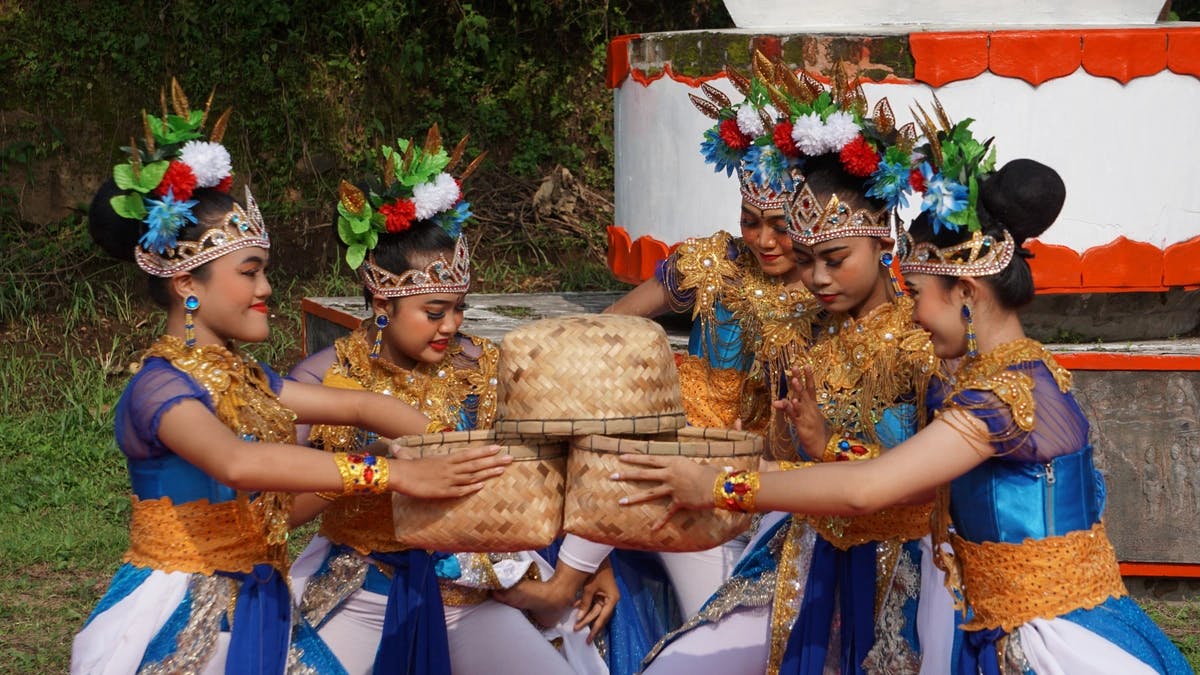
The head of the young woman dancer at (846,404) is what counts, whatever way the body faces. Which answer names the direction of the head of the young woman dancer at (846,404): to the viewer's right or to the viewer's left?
to the viewer's left

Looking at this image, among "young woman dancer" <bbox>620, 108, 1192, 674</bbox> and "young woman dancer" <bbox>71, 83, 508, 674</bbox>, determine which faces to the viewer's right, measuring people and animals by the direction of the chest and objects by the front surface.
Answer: "young woman dancer" <bbox>71, 83, 508, 674</bbox>

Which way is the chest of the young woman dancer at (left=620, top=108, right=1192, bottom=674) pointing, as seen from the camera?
to the viewer's left

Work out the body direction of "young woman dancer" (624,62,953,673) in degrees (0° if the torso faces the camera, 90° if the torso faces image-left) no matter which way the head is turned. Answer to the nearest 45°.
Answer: approximately 45°

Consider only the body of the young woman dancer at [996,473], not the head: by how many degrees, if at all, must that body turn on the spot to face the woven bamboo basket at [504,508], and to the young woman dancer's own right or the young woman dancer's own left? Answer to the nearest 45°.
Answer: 0° — they already face it

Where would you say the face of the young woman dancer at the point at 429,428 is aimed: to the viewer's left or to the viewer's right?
to the viewer's right

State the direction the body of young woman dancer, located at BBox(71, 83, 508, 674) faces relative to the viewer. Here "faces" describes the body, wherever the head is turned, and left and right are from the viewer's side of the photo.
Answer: facing to the right of the viewer

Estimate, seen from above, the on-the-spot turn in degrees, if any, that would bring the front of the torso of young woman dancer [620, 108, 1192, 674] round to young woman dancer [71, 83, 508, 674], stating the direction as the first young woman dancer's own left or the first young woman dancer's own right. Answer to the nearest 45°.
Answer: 0° — they already face them

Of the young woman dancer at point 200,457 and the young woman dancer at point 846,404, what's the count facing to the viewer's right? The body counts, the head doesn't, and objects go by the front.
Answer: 1
